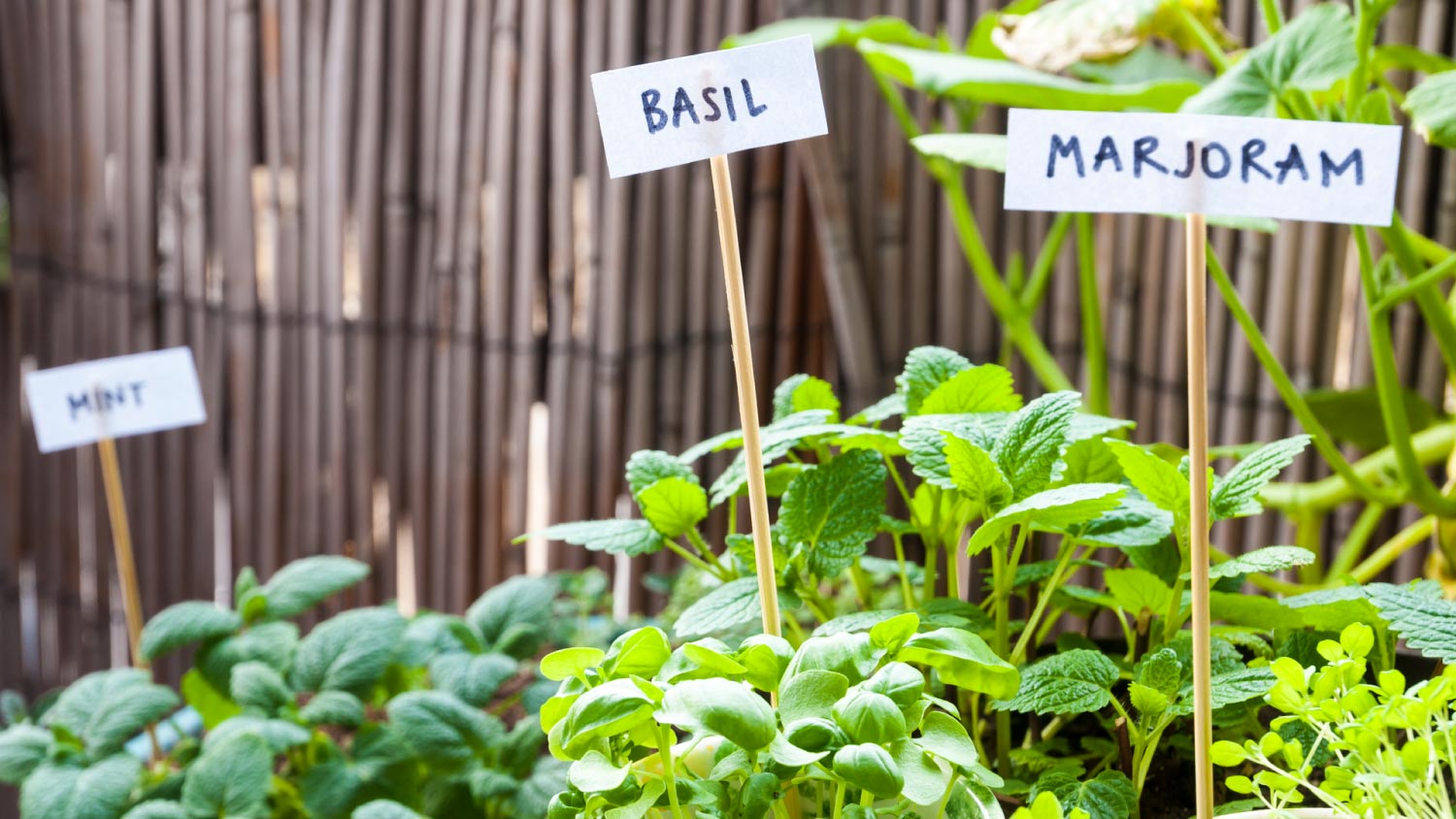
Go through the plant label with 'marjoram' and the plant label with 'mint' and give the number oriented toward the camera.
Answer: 2

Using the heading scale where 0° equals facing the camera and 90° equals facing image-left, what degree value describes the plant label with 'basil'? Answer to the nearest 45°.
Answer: approximately 0°

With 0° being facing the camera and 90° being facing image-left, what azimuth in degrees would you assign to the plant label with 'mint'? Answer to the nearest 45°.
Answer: approximately 0°

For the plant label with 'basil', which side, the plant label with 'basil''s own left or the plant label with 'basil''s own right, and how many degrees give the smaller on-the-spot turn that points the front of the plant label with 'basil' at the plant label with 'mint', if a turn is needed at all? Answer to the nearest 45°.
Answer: approximately 135° to the plant label with 'basil''s own right

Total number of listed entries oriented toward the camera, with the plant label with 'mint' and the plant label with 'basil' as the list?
2
